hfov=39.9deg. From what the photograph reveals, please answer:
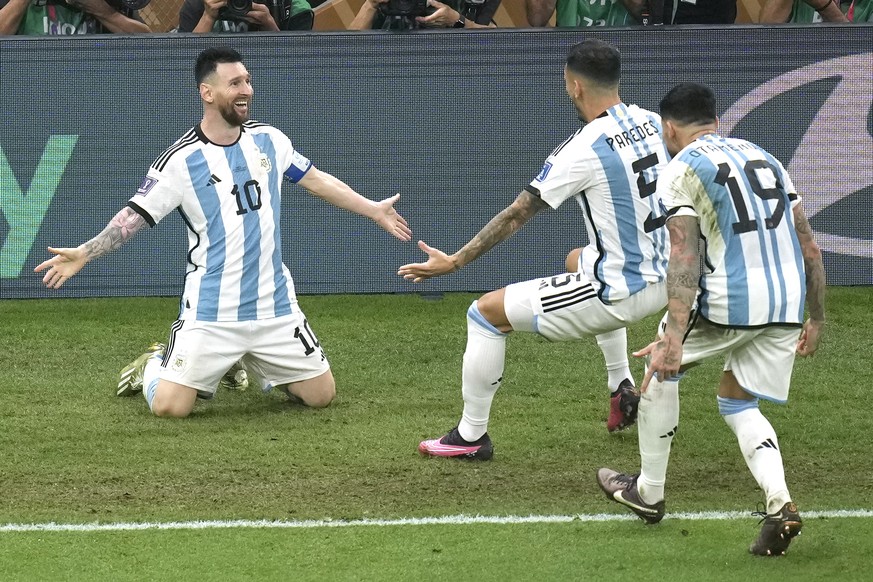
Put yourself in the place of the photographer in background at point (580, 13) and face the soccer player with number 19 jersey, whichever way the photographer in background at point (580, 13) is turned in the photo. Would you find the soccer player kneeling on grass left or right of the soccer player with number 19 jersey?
right

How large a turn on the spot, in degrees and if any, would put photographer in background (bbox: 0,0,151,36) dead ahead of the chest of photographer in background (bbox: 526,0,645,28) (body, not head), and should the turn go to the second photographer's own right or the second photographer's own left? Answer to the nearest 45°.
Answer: approximately 90° to the second photographer's own right

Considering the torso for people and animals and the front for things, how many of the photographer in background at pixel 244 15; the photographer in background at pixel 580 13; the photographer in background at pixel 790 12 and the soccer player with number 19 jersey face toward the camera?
3

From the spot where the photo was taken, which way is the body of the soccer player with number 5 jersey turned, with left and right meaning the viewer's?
facing away from the viewer and to the left of the viewer

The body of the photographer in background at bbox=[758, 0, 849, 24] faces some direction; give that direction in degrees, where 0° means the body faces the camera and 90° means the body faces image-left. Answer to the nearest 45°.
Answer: approximately 0°

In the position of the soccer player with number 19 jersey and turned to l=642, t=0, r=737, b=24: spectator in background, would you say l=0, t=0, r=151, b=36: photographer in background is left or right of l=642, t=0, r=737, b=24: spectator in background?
left

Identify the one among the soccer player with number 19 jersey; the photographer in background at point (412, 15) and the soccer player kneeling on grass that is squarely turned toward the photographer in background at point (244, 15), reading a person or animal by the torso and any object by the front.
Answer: the soccer player with number 19 jersey

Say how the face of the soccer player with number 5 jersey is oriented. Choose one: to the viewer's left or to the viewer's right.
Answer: to the viewer's left

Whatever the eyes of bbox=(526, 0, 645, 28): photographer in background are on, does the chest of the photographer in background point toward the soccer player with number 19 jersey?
yes

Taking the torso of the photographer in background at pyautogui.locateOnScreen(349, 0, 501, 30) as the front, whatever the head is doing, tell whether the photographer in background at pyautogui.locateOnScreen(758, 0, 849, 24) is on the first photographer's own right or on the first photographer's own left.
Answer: on the first photographer's own left

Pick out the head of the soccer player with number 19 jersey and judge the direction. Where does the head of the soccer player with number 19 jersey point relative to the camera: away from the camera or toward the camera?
away from the camera

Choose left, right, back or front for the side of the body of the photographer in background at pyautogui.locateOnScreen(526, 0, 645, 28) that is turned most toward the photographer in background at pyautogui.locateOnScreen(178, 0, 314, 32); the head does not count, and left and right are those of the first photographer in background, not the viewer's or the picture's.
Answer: right
